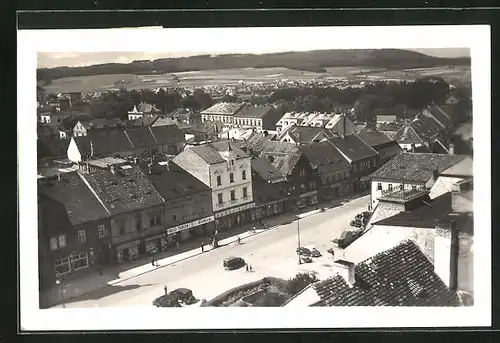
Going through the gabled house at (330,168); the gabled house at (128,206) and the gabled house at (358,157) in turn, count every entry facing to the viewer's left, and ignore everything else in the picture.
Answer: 0

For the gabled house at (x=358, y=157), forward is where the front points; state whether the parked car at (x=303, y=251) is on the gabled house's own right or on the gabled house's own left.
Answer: on the gabled house's own right

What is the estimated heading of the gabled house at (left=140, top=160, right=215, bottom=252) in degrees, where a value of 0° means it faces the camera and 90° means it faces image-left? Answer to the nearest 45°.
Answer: approximately 315°

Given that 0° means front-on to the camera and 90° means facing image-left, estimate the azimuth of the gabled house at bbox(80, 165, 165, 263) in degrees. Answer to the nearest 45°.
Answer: approximately 315°

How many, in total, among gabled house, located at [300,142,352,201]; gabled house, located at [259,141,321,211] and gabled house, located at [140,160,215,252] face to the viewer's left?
0

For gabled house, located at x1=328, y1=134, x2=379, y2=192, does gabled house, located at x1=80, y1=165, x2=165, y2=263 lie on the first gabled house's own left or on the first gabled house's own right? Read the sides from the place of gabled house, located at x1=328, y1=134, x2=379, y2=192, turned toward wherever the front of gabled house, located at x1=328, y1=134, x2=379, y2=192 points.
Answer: on the first gabled house's own right

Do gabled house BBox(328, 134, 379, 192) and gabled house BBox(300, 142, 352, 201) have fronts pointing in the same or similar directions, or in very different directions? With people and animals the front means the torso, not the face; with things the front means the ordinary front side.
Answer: same or similar directions

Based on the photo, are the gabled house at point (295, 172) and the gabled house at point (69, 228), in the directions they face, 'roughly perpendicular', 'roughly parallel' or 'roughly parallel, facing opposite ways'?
roughly parallel
